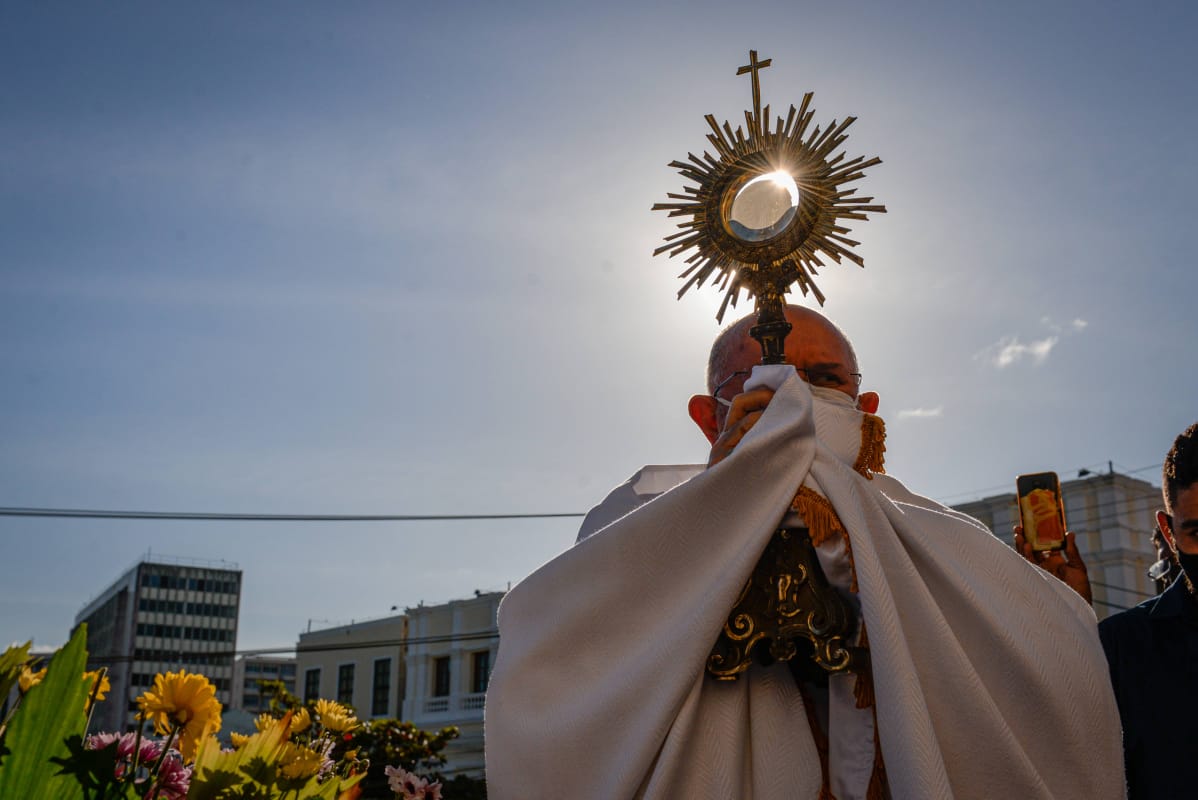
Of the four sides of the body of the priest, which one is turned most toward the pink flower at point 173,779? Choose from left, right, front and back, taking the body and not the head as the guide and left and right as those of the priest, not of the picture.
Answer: right

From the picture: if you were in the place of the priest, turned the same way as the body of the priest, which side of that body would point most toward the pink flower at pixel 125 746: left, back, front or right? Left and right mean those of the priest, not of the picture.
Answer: right

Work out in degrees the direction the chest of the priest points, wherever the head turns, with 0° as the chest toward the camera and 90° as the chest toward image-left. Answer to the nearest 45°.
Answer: approximately 0°

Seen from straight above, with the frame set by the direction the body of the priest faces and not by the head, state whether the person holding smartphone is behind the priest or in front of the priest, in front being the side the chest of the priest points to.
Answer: behind

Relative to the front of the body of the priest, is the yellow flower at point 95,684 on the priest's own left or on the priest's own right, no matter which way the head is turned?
on the priest's own right

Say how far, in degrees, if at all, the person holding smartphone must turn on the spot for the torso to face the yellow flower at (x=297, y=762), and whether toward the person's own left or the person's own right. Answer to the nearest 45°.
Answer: approximately 45° to the person's own right

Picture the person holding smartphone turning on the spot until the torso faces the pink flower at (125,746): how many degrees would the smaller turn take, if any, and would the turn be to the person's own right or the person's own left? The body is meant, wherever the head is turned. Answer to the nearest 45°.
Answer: approximately 45° to the person's own right
